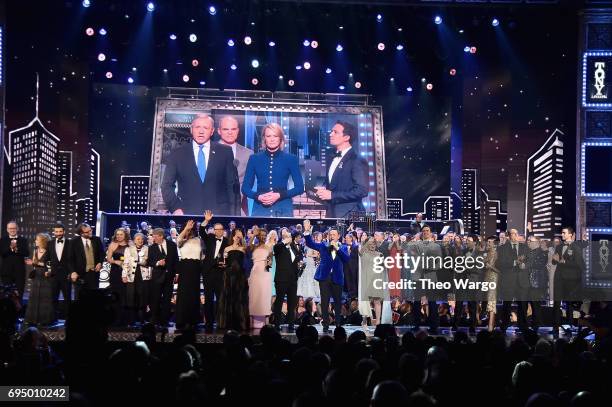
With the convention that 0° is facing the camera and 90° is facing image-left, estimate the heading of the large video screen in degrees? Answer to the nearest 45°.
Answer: approximately 0°

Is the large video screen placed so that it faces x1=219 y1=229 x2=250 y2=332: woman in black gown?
yes
